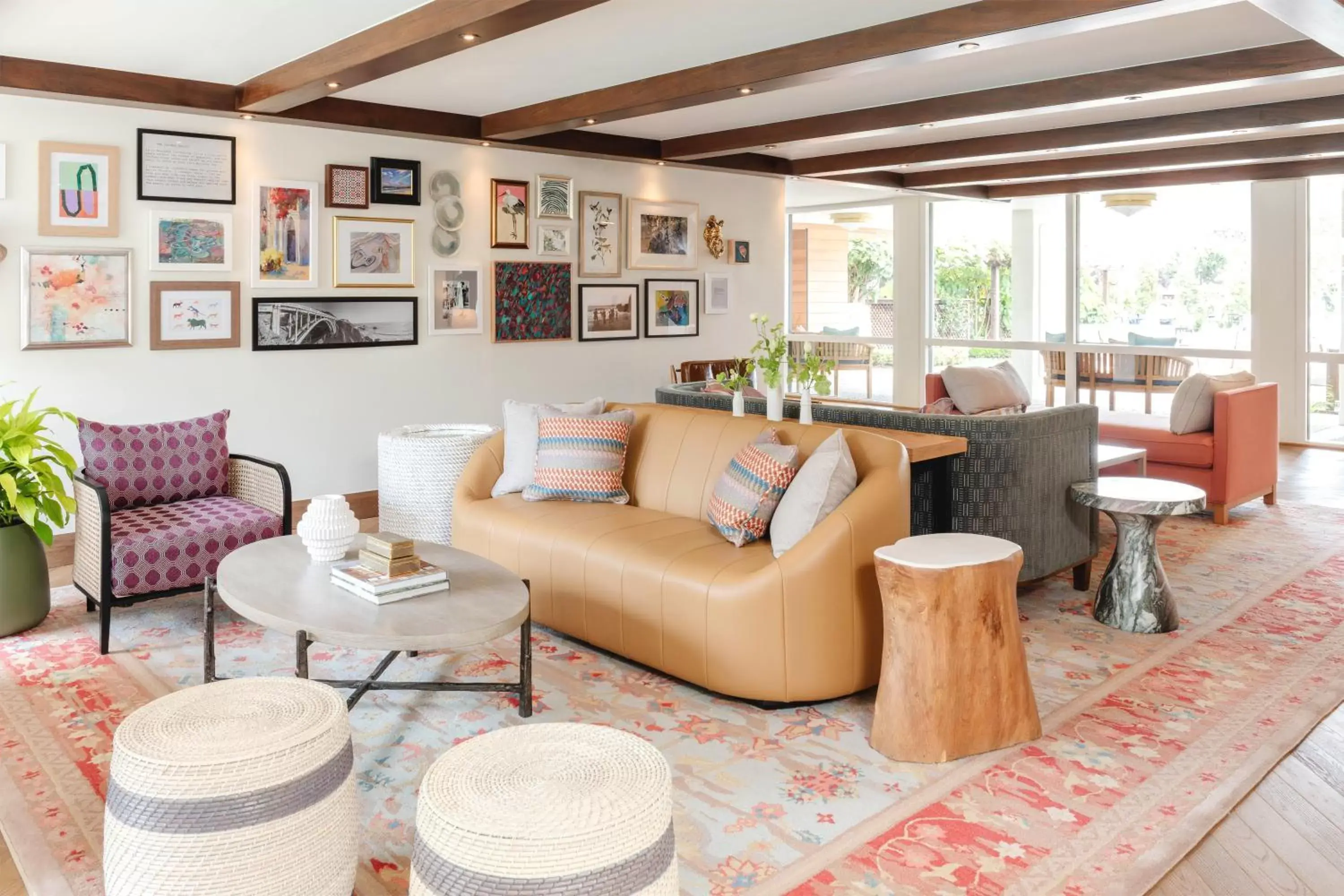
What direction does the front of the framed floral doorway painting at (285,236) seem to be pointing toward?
toward the camera

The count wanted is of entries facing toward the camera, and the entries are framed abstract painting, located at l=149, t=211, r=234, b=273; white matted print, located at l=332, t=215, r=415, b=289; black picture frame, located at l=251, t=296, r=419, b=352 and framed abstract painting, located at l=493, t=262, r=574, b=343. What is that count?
4

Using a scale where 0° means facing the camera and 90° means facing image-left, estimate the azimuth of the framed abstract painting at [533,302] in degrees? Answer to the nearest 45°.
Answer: approximately 0°

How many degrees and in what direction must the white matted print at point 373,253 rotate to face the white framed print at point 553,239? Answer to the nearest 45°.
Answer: approximately 135° to its left

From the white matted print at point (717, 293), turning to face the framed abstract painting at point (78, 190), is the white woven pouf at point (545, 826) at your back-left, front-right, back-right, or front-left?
front-left

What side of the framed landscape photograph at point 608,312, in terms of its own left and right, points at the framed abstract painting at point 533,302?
right

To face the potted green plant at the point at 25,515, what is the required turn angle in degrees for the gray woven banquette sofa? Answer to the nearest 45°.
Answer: approximately 135° to its left

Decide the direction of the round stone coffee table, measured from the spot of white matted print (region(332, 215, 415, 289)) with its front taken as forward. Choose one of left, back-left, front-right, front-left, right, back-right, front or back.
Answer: front

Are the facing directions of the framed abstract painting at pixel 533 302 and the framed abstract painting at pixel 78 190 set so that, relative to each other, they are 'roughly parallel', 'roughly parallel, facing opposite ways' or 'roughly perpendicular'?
roughly parallel

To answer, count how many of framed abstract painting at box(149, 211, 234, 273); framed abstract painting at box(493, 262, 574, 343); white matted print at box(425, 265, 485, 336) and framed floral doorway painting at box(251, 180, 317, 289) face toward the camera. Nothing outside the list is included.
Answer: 4

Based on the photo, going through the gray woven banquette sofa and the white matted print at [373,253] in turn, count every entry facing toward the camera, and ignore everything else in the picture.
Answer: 1

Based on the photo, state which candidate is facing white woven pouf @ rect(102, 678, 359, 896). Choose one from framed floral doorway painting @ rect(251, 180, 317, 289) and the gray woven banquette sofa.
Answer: the framed floral doorway painting

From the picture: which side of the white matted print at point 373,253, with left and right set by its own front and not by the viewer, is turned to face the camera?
front

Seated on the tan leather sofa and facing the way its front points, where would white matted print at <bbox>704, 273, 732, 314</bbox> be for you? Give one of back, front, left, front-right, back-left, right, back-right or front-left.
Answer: back-right
